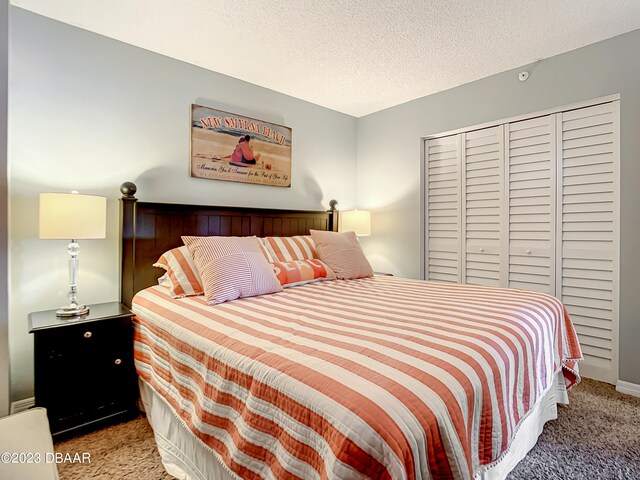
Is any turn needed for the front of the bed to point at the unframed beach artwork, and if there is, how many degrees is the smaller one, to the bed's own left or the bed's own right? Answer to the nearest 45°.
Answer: approximately 180°

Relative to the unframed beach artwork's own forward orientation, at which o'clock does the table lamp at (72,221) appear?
The table lamp is roughly at 3 o'clock from the unframed beach artwork.

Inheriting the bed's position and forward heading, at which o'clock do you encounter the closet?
The closet is roughly at 9 o'clock from the bed.

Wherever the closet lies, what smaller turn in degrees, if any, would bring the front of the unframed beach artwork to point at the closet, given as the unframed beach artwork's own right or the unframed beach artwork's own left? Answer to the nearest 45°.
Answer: approximately 45° to the unframed beach artwork's own left

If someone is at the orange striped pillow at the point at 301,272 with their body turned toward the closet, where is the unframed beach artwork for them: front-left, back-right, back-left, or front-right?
back-left

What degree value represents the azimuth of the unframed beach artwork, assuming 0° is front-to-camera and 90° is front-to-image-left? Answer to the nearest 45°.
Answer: approximately 315°

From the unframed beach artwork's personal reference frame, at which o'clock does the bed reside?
The bed is roughly at 1 o'clock from the unframed beach artwork.

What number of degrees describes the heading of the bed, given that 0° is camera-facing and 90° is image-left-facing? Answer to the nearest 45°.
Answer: approximately 315°
